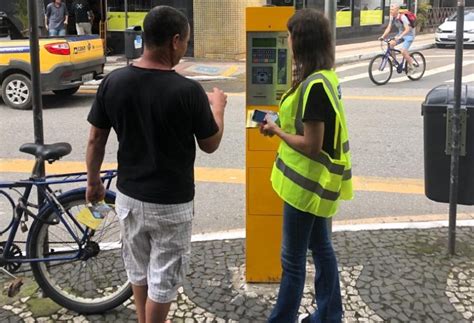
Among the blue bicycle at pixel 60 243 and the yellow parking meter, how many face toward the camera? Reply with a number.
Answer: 1

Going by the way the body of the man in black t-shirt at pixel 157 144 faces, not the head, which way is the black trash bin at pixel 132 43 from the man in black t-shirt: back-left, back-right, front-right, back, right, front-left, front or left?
front-left

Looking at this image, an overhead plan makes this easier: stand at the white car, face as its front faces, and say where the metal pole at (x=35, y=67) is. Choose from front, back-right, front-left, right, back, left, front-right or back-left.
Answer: front-left

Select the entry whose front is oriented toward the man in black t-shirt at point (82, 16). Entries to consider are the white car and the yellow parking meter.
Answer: the white car

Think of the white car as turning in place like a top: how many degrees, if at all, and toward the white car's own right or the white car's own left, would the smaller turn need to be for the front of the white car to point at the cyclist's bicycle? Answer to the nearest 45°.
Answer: approximately 45° to the white car's own left

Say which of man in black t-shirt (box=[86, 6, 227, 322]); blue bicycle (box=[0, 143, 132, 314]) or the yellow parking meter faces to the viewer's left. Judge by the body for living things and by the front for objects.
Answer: the blue bicycle

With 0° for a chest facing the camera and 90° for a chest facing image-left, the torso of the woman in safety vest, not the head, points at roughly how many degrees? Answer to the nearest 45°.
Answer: approximately 90°

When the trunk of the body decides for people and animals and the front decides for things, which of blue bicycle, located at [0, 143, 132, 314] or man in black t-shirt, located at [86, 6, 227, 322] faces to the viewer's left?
the blue bicycle

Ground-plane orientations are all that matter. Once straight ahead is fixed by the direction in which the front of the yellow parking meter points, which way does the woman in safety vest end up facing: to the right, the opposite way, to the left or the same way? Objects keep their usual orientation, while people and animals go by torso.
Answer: to the right

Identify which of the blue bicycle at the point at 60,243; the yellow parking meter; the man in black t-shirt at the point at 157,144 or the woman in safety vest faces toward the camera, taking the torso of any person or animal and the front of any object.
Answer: the yellow parking meter

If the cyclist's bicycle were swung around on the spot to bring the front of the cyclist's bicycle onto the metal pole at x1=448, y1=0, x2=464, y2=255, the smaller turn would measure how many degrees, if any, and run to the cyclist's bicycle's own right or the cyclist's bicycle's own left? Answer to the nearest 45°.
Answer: approximately 45° to the cyclist's bicycle's own left

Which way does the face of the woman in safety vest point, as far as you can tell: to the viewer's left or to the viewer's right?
to the viewer's left

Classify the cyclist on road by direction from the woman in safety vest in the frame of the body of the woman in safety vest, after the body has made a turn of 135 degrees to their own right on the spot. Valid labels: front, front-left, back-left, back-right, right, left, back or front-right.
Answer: front-left

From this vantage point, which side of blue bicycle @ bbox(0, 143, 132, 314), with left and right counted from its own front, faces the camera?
left
